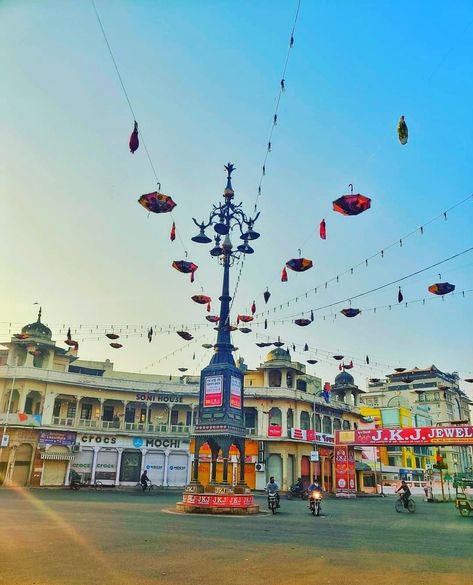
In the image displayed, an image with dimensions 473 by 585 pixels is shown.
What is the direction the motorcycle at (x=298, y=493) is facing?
to the viewer's left

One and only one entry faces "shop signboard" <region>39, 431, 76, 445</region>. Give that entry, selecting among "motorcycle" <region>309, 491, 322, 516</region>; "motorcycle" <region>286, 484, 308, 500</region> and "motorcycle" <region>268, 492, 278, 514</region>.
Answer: "motorcycle" <region>286, 484, 308, 500</region>

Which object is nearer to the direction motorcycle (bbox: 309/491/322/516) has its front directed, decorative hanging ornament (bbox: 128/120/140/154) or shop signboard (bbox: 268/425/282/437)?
the decorative hanging ornament

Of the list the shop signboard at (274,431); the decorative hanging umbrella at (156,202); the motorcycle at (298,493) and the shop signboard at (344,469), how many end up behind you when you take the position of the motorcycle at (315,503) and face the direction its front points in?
3

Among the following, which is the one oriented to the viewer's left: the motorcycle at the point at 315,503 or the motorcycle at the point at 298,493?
the motorcycle at the point at 298,493

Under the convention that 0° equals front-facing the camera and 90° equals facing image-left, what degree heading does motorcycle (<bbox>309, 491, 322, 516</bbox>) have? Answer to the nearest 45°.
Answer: approximately 0°

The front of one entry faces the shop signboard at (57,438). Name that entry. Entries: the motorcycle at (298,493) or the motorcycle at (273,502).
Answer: the motorcycle at (298,493)

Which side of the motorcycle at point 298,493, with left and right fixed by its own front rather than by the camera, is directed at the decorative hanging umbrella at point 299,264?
left

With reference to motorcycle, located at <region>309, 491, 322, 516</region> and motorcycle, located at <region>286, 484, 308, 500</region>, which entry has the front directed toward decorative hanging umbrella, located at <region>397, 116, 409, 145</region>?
motorcycle, located at <region>309, 491, 322, 516</region>
